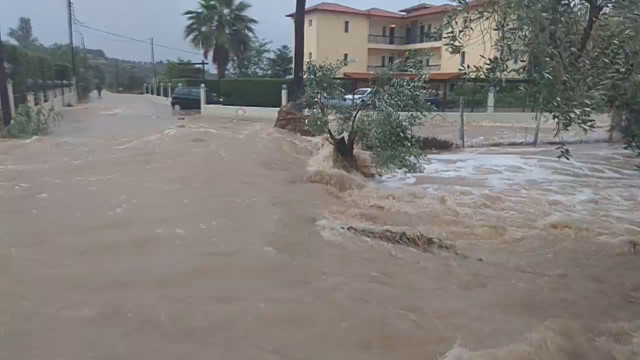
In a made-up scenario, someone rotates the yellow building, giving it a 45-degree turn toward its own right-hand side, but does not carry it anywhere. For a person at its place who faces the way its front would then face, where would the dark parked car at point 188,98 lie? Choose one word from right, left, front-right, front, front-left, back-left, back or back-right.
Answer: front

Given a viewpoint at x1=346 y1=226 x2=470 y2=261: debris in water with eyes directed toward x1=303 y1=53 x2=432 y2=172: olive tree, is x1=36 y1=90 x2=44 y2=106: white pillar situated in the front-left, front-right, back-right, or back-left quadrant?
front-left

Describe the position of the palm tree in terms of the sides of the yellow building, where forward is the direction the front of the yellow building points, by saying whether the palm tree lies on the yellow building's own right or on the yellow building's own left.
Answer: on the yellow building's own right

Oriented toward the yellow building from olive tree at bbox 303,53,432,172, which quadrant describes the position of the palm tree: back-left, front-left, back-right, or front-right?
front-left

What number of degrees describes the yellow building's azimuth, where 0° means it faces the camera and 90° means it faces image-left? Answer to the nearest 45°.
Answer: approximately 0°

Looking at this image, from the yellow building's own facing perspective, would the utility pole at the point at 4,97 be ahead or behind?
ahead

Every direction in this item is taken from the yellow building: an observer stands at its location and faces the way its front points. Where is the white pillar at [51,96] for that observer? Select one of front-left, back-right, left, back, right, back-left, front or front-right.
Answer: front-right

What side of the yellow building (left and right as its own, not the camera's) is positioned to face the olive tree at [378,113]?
front

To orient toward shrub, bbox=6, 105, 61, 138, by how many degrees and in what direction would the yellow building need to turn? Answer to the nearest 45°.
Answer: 0° — it already faces it

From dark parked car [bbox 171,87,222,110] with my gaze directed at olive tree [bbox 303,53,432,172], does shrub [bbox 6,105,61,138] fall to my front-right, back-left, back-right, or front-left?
front-right

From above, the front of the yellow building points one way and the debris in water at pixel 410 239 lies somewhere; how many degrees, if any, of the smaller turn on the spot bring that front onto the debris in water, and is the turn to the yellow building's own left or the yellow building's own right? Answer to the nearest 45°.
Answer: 0° — it already faces it

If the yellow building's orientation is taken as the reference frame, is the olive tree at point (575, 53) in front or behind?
in front
